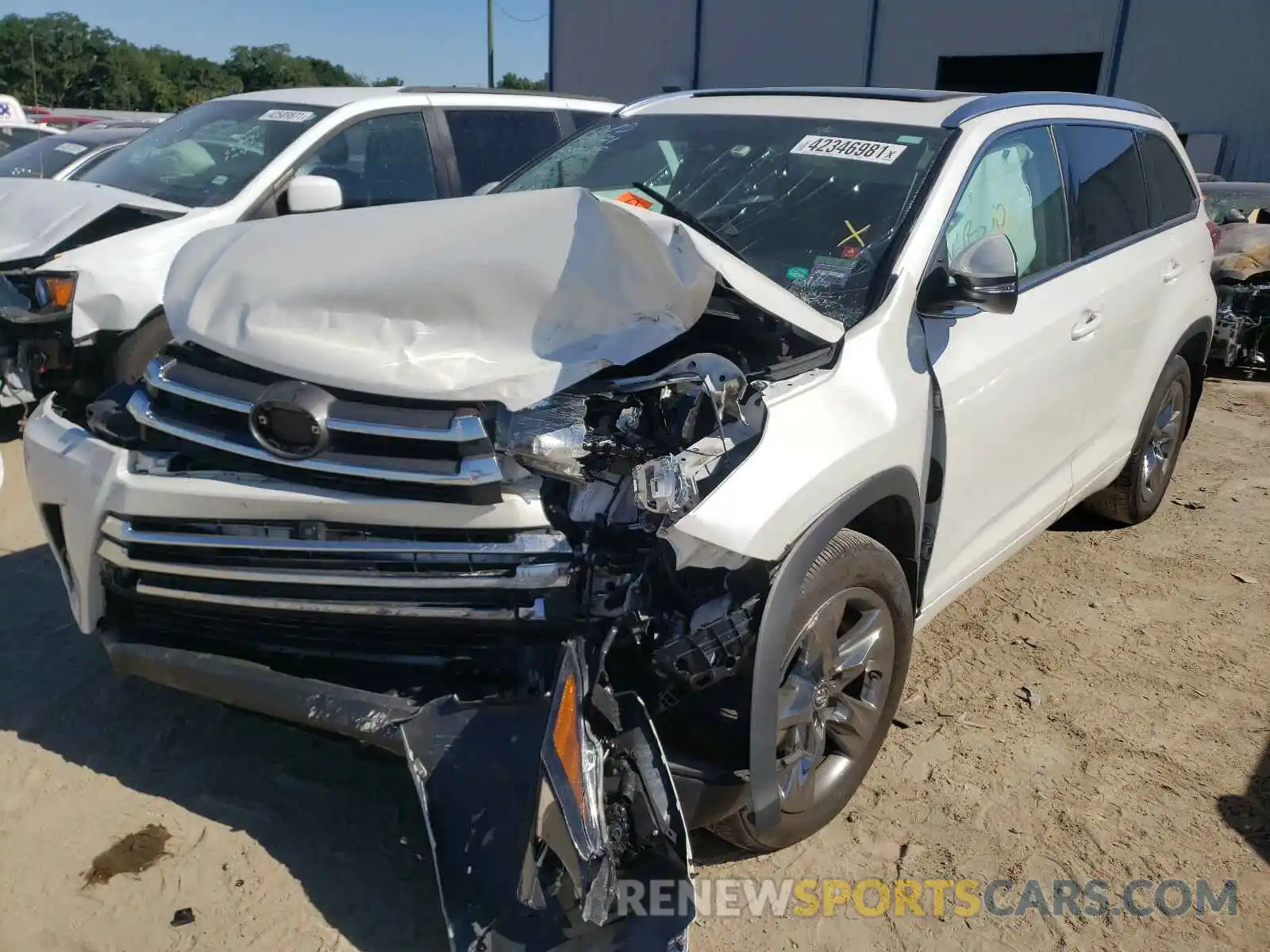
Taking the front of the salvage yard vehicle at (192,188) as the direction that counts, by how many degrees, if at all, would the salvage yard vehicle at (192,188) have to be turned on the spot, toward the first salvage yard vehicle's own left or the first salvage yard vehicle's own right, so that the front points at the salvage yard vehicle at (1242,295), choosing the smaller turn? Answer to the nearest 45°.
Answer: approximately 135° to the first salvage yard vehicle's own left

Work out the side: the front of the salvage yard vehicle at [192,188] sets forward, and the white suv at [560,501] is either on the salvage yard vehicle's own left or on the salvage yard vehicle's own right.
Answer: on the salvage yard vehicle's own left

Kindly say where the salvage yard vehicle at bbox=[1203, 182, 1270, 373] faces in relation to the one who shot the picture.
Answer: facing the viewer

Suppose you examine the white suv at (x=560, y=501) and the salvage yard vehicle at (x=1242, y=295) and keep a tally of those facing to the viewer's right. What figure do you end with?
0

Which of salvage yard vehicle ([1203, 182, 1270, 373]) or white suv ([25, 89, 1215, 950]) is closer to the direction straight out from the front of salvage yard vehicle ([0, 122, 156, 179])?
the white suv

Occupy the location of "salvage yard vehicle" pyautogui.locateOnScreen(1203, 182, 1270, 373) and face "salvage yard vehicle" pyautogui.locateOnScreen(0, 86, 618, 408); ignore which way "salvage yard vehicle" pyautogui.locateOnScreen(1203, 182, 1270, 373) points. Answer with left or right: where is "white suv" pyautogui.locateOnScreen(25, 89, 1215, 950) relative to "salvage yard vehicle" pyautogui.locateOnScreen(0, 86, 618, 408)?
left

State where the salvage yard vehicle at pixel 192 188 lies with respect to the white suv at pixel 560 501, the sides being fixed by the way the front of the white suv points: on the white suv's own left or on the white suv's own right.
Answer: on the white suv's own right

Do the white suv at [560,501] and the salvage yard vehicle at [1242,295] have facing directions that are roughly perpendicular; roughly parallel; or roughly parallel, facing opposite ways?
roughly parallel

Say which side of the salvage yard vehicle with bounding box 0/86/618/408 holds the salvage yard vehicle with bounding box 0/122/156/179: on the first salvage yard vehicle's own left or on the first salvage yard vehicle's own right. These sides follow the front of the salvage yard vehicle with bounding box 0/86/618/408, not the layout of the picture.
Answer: on the first salvage yard vehicle's own right

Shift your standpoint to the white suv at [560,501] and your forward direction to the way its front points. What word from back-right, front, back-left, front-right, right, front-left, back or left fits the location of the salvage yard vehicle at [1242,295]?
back

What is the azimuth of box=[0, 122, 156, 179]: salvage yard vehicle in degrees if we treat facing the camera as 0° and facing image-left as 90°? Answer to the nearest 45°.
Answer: approximately 45°

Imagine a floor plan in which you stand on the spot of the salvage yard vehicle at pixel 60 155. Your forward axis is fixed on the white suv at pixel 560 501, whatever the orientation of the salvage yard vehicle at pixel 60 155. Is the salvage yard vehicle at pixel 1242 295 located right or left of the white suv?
left

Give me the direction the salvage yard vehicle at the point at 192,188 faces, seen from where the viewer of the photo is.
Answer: facing the viewer and to the left of the viewer
